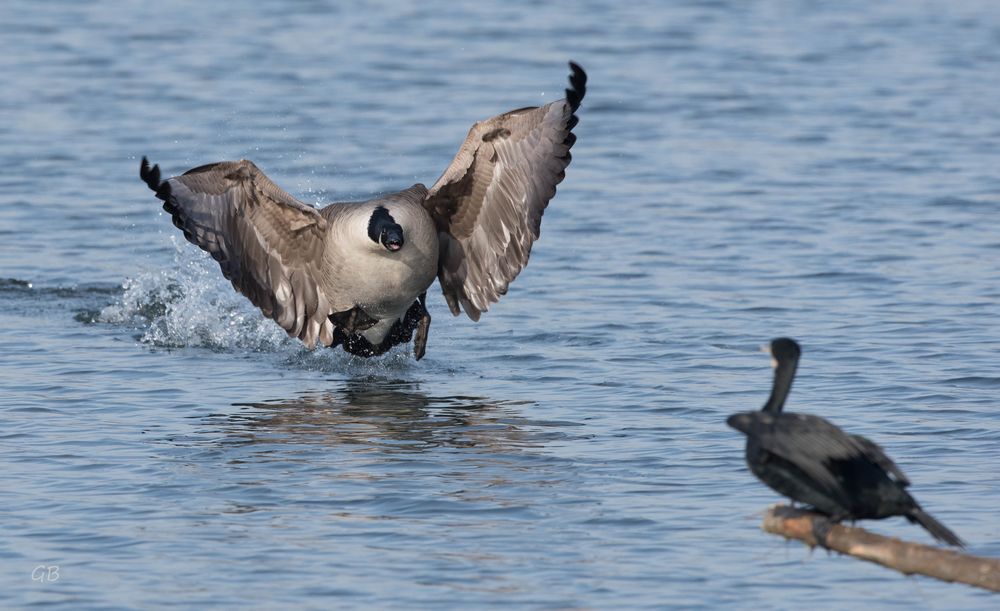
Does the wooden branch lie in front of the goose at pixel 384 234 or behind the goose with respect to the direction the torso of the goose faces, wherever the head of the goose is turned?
in front

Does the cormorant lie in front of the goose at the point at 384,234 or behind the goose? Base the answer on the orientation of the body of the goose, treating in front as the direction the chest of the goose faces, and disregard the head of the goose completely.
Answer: in front

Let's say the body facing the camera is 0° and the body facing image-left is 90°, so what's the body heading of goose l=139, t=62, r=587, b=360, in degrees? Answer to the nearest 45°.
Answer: approximately 0°
